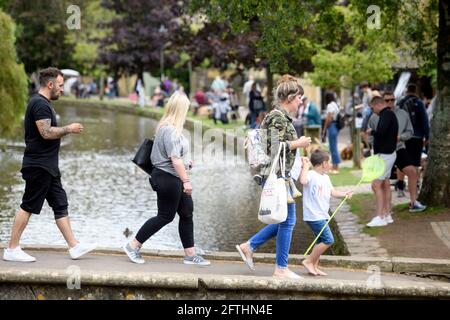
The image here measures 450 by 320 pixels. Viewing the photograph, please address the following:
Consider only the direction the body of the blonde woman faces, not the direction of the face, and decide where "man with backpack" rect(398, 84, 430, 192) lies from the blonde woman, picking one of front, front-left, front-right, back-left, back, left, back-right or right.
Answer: front-left

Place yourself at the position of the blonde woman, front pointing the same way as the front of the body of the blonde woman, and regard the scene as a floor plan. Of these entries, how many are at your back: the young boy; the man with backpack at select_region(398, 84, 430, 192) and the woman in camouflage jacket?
0

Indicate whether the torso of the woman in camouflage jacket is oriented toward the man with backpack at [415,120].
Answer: no

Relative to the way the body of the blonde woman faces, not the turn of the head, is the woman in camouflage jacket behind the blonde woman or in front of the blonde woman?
in front

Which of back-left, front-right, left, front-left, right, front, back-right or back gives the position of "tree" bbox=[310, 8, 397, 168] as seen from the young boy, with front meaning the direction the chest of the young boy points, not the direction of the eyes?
back-left

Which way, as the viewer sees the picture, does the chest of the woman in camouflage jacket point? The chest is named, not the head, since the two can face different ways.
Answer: to the viewer's right

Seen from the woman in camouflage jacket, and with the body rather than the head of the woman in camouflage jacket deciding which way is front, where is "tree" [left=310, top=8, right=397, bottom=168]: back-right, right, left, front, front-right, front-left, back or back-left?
left

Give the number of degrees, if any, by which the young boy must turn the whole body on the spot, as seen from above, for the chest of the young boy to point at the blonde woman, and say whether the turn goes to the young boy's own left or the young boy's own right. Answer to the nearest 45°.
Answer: approximately 135° to the young boy's own right

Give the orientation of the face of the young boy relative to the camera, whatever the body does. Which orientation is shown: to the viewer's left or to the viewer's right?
to the viewer's right

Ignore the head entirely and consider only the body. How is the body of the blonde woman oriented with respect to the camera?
to the viewer's right

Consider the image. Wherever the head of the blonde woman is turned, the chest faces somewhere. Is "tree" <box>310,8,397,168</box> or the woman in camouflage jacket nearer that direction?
the woman in camouflage jacket

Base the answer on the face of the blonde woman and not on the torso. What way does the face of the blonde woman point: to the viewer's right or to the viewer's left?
to the viewer's right

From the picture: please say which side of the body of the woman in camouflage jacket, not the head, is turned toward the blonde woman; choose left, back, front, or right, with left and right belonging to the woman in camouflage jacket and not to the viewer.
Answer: back

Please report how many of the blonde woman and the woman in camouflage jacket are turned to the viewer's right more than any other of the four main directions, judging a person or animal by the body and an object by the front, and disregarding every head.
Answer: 2

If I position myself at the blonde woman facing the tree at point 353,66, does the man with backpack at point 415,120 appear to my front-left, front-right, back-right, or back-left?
front-right

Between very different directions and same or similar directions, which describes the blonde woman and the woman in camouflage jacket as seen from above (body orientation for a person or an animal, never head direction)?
same or similar directions
